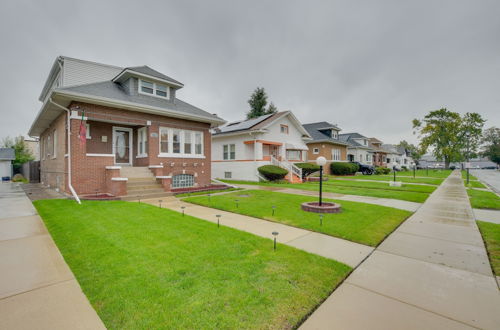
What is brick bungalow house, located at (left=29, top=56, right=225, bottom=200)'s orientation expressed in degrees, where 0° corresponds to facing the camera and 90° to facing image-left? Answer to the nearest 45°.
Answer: approximately 315°

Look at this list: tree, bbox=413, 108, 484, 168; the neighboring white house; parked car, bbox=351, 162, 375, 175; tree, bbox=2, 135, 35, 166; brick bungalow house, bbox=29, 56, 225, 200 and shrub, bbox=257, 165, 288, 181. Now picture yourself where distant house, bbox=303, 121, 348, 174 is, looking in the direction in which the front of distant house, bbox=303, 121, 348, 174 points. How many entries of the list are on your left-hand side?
2

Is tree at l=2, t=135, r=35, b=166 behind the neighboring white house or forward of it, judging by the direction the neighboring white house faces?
behind

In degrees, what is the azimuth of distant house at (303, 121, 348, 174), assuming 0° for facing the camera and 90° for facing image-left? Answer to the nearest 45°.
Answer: approximately 315°

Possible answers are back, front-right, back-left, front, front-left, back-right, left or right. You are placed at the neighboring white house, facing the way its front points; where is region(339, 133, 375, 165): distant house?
left

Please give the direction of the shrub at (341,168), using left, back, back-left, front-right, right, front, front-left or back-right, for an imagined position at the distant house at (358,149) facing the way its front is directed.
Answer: front-right

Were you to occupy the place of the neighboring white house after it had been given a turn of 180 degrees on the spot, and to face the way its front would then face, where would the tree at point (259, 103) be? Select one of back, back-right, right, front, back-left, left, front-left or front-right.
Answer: front-right

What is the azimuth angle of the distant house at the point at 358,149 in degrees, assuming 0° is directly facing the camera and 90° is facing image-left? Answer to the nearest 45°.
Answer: approximately 315°

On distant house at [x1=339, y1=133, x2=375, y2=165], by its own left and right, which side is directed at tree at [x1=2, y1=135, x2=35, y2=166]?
right

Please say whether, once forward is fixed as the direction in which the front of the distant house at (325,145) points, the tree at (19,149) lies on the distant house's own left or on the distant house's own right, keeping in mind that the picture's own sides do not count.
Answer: on the distant house's own right

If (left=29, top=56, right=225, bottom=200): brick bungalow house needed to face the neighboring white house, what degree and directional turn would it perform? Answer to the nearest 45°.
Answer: approximately 45° to its left

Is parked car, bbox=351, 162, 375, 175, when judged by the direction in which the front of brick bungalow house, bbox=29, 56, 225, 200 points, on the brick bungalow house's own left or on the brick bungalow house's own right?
on the brick bungalow house's own left

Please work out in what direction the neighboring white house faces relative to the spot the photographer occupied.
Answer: facing the viewer and to the right of the viewer

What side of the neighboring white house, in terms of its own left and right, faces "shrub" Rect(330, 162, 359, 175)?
left

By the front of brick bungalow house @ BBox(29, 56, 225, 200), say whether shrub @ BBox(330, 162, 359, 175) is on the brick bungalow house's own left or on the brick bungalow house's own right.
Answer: on the brick bungalow house's own left

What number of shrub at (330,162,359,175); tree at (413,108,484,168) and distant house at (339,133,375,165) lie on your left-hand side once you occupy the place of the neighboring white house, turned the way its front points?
3

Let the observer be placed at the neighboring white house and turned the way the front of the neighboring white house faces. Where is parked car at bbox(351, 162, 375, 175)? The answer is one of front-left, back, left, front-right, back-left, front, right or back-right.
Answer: left

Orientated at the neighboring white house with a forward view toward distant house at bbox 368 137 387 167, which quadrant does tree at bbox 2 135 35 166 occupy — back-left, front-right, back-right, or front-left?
back-left

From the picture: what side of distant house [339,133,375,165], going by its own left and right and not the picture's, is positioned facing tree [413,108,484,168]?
left
